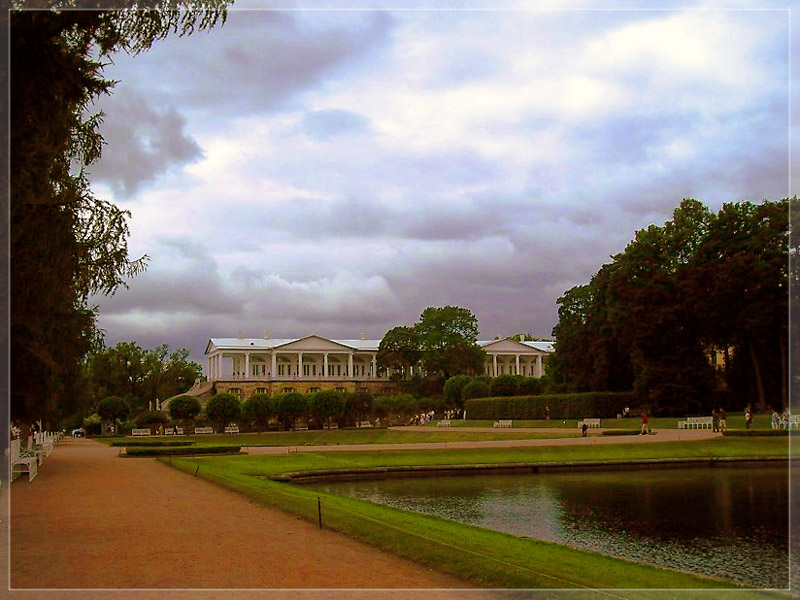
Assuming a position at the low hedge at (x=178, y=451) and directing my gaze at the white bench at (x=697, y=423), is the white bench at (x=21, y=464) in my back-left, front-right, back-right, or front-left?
back-right

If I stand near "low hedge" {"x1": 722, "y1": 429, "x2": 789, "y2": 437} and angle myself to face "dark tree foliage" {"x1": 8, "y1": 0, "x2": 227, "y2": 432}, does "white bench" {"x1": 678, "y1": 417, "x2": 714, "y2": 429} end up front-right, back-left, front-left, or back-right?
back-right

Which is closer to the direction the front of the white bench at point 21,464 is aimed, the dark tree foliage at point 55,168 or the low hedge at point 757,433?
the low hedge

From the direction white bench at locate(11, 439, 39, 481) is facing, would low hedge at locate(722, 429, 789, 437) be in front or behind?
in front

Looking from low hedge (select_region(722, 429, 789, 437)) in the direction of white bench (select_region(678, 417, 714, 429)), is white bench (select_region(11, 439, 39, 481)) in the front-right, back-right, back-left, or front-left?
back-left

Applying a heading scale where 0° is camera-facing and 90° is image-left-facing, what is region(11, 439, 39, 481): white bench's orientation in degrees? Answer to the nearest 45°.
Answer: approximately 270°
